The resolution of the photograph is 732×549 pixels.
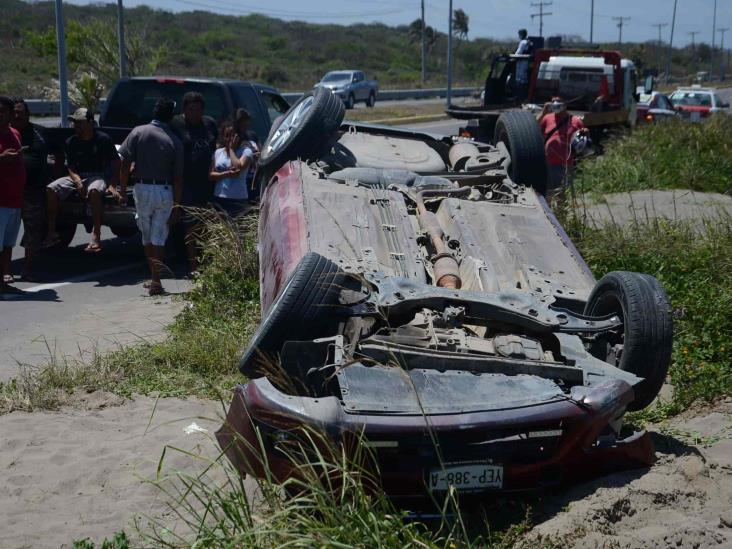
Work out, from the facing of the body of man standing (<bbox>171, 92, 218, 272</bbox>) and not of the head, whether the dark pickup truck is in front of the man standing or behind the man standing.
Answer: behind

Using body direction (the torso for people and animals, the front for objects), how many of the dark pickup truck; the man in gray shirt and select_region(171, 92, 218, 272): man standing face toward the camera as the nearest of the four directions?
1

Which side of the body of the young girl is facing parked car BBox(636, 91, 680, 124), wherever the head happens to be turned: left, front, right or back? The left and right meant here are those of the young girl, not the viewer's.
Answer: back

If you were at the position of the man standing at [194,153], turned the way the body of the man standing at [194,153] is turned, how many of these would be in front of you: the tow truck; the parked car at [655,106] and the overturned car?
1

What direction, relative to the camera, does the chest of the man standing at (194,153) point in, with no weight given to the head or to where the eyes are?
toward the camera

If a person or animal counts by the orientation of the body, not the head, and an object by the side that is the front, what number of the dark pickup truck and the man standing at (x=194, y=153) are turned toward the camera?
1

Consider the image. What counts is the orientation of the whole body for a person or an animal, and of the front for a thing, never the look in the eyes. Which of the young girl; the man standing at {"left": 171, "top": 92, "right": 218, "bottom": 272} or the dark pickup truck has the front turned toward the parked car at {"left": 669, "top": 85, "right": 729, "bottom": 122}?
the dark pickup truck

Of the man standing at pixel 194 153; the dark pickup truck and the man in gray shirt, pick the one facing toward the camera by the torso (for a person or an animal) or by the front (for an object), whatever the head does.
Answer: the man standing

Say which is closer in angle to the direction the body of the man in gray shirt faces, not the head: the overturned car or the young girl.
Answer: the young girl

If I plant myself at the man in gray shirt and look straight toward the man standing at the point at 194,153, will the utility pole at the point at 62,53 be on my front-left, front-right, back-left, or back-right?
front-left

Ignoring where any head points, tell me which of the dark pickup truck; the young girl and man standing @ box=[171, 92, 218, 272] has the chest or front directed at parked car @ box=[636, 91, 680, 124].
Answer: the dark pickup truck

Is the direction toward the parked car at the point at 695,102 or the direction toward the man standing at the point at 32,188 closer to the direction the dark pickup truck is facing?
the parked car

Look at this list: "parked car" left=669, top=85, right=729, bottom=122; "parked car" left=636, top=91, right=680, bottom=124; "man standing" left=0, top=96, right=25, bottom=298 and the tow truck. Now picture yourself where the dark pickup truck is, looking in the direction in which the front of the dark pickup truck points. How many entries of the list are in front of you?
3

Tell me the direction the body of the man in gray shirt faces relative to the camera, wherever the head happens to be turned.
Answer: away from the camera

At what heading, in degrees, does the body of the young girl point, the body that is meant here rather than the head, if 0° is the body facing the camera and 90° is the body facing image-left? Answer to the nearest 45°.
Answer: approximately 45°
